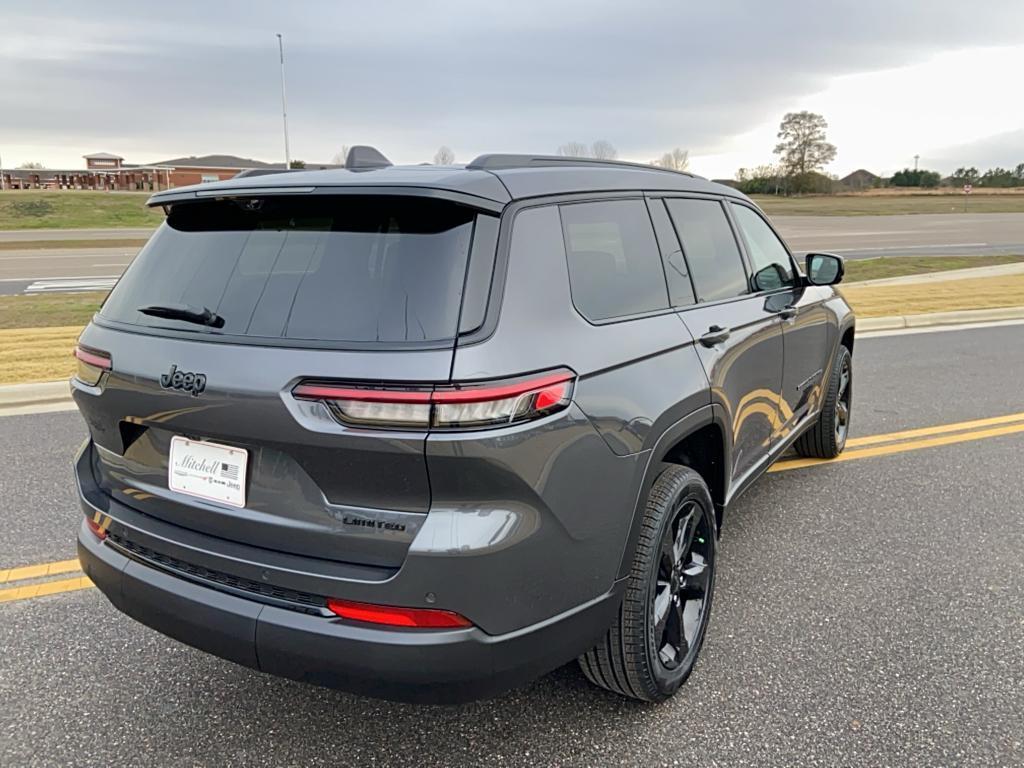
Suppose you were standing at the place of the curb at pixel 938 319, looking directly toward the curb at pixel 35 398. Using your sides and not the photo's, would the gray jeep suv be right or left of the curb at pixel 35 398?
left

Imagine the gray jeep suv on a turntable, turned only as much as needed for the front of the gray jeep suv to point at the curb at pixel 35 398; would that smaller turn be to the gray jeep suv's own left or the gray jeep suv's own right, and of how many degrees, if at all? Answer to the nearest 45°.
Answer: approximately 90° to the gray jeep suv's own left

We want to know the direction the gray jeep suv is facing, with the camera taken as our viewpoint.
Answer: facing away from the viewer and to the right of the viewer

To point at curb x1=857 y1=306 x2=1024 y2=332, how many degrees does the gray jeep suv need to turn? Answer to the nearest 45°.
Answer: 0° — it already faces it
